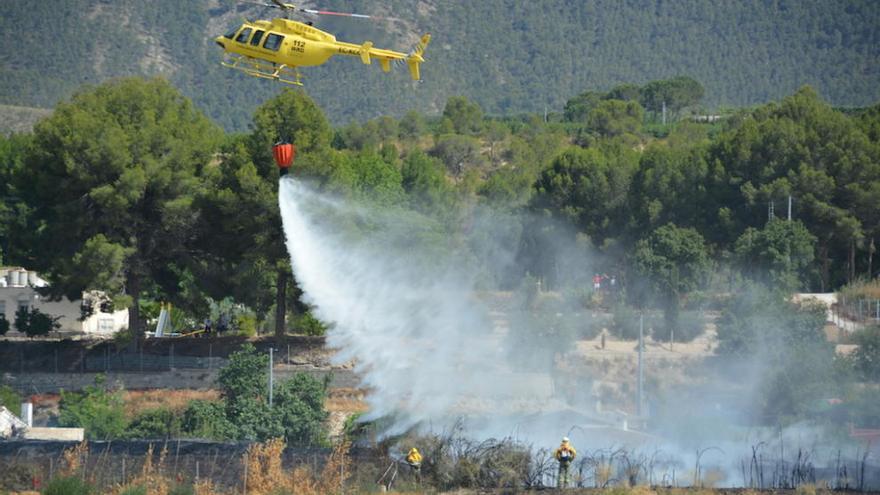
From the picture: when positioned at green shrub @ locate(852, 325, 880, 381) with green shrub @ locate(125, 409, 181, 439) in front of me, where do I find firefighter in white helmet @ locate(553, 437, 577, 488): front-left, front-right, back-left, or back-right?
front-left

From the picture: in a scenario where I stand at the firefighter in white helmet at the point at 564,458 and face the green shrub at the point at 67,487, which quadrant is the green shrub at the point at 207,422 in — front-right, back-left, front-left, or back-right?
front-right

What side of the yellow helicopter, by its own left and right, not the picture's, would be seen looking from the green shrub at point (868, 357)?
back

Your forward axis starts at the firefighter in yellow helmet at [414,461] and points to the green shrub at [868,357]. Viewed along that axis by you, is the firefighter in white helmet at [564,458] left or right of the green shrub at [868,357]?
right

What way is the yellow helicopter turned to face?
to the viewer's left
